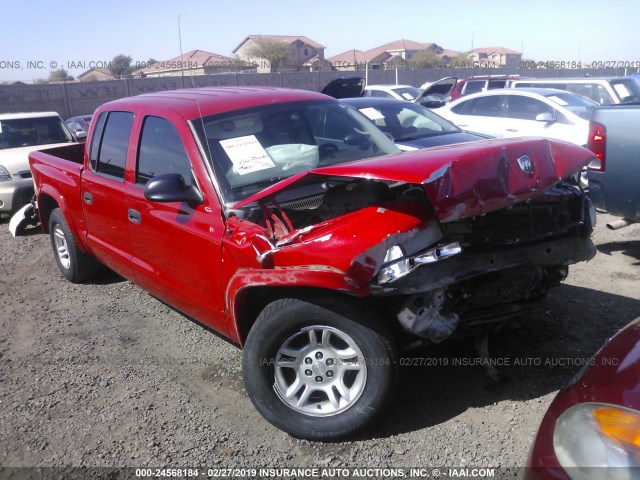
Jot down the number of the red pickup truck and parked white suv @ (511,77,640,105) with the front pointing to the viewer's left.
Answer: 0

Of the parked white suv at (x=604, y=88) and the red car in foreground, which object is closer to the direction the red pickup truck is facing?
the red car in foreground

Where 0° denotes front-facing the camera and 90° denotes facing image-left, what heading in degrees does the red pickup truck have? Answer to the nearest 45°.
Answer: approximately 315°

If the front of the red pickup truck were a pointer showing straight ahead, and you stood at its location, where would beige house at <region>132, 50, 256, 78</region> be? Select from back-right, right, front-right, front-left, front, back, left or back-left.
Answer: back-left

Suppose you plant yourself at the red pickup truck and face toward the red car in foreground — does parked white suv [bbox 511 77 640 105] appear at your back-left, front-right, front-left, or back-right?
back-left

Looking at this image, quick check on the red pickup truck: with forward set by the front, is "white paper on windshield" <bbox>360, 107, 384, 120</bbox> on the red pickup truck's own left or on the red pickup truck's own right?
on the red pickup truck's own left

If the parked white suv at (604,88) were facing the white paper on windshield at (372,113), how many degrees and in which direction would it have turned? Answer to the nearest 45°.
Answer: approximately 90° to its right

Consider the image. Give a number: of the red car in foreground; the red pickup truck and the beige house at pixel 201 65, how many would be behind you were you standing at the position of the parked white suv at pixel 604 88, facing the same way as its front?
1

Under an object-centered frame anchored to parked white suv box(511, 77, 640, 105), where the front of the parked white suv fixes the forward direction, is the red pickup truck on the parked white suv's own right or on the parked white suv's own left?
on the parked white suv's own right
